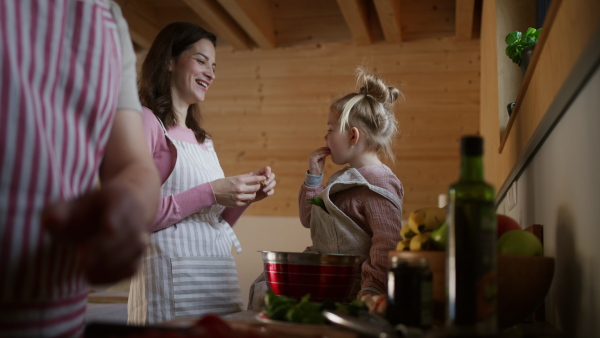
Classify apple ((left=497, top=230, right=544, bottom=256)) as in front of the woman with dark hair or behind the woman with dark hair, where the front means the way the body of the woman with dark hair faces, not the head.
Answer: in front

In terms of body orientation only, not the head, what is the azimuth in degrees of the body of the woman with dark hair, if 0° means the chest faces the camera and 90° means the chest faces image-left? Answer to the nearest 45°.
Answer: approximately 315°

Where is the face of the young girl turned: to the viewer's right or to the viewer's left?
to the viewer's left

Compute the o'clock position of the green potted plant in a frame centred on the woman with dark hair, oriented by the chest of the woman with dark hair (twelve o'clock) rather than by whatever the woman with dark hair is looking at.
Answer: The green potted plant is roughly at 11 o'clock from the woman with dark hair.

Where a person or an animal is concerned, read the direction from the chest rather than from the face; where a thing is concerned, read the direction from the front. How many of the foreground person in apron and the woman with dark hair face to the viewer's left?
0
